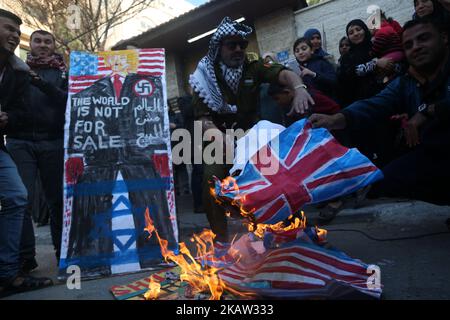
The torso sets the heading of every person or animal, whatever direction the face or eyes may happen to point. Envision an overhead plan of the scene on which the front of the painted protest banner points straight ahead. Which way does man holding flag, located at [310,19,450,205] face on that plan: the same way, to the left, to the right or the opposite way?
to the right

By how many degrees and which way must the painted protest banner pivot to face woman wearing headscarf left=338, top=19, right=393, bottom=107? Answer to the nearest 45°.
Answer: approximately 90° to its left

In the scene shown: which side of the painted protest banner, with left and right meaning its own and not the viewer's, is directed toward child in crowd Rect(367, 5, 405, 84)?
left

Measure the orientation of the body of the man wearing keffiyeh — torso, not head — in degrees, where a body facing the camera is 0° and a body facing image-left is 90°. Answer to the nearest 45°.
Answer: approximately 315°

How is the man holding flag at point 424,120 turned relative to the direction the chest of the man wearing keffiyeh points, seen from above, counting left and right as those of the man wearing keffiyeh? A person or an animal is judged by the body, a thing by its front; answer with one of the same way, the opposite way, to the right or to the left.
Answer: to the right

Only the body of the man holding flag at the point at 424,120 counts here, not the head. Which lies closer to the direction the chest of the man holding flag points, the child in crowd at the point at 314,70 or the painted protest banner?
the painted protest banner

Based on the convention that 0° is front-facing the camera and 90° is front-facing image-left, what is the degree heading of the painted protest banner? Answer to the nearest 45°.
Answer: approximately 0°

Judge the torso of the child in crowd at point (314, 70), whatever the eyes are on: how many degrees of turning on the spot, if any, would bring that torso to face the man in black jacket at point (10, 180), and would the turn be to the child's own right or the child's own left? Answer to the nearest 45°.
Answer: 0° — they already face them
